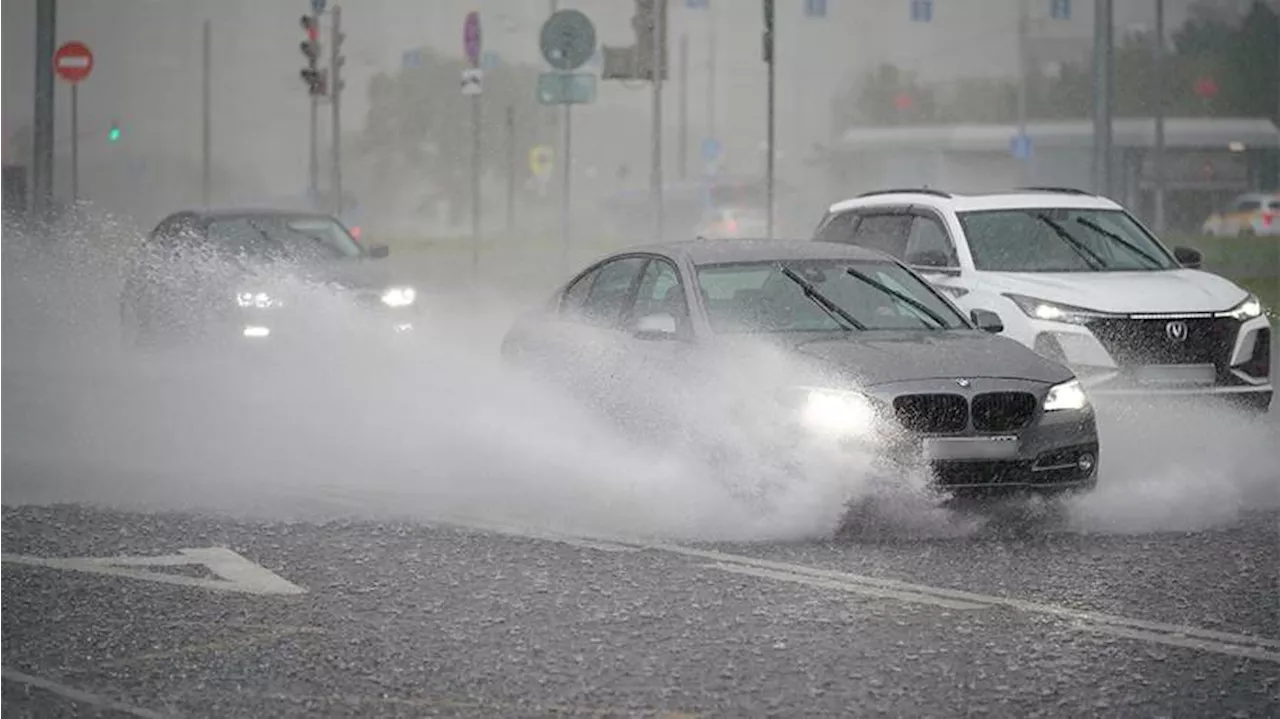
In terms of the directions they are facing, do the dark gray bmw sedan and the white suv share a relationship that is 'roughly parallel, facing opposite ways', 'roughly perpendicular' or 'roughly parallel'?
roughly parallel

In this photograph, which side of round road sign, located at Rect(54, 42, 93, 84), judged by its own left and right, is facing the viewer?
front

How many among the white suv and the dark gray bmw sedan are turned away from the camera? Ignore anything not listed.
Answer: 0

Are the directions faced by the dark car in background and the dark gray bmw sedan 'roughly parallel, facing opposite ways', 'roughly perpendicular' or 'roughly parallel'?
roughly parallel

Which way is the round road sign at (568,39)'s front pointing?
away from the camera

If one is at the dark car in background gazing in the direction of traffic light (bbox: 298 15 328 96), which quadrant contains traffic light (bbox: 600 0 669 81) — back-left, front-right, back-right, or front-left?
front-right

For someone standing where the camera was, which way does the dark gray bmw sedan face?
facing the viewer and to the right of the viewer

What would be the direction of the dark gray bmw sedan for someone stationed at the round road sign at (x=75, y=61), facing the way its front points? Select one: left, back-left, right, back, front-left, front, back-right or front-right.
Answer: front

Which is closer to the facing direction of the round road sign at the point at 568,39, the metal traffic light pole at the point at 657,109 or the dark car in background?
the metal traffic light pole
